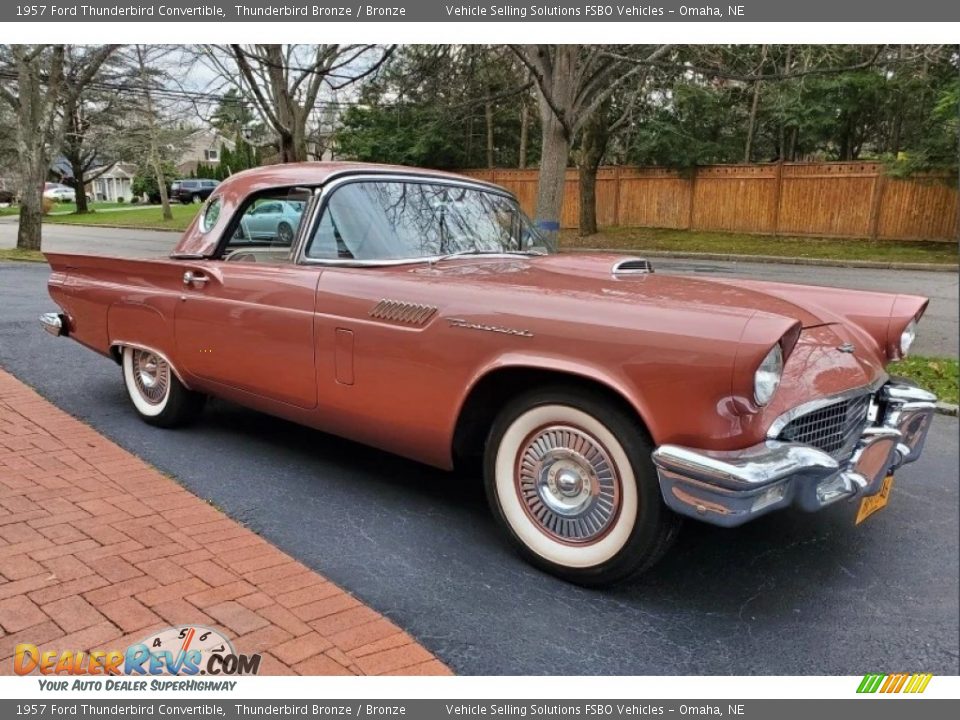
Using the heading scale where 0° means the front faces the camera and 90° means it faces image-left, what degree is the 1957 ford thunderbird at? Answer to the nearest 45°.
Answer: approximately 315°

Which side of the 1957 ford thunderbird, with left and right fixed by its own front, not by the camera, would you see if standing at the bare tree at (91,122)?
back

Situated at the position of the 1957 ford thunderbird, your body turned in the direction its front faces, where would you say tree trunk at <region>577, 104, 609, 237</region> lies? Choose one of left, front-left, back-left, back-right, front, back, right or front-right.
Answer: back-left

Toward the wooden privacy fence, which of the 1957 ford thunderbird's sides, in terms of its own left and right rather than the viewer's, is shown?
left

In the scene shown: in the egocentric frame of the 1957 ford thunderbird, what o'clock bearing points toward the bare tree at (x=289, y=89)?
The bare tree is roughly at 7 o'clock from the 1957 ford thunderbird.

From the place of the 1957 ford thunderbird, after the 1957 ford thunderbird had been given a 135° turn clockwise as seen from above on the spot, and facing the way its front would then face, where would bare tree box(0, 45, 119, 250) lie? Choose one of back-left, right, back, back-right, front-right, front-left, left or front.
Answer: front-right

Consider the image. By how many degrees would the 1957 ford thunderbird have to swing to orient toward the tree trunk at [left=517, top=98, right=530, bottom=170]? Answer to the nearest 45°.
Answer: approximately 135° to its left
